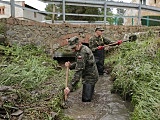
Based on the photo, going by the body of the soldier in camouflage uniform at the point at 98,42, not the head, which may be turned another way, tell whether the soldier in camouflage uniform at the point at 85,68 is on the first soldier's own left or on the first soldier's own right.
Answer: on the first soldier's own right

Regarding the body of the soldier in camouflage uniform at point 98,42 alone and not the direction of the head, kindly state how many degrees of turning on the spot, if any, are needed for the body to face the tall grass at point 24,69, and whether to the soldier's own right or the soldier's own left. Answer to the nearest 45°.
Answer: approximately 90° to the soldier's own right

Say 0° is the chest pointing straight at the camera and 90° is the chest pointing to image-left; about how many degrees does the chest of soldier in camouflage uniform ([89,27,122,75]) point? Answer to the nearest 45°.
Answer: approximately 315°

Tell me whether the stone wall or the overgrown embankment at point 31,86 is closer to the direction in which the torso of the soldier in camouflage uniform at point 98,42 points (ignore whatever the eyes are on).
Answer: the overgrown embankment

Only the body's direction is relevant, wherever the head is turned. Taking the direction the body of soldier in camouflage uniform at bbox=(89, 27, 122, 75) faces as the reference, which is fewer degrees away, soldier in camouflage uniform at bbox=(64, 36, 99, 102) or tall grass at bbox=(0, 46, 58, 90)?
the soldier in camouflage uniform

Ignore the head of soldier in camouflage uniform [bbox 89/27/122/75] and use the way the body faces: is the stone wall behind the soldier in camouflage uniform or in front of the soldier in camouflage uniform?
behind

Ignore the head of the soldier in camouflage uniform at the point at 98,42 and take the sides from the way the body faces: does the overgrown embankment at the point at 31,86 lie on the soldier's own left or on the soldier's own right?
on the soldier's own right
